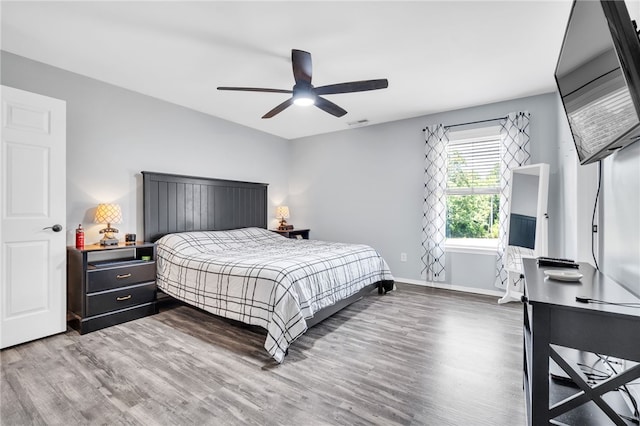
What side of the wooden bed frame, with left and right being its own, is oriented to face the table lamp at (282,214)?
left

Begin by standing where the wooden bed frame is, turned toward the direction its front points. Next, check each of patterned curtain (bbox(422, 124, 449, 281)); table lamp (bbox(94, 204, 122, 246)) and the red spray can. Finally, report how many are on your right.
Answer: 2

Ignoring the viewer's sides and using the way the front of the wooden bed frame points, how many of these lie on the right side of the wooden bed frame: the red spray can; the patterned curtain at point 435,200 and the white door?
2

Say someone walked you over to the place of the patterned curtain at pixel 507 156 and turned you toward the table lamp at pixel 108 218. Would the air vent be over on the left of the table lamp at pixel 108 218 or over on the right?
right

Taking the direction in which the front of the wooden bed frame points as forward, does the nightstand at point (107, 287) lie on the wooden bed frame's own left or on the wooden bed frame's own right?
on the wooden bed frame's own right

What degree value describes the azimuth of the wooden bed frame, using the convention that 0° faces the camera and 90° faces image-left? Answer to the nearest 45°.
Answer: approximately 315°

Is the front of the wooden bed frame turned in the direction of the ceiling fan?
yes

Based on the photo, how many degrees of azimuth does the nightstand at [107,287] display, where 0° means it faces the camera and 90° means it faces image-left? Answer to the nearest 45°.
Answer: approximately 315°
